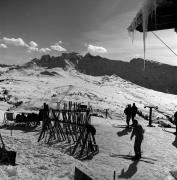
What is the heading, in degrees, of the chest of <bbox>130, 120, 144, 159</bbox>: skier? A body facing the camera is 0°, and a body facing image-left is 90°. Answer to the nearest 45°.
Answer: approximately 90°
